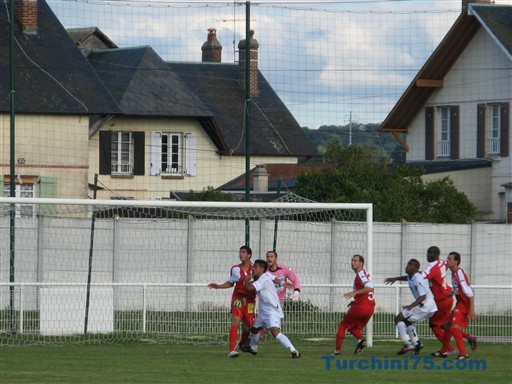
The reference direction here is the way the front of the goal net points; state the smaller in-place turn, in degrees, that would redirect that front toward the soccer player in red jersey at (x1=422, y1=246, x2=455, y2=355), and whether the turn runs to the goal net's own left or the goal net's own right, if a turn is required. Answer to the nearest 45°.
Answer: approximately 45° to the goal net's own left

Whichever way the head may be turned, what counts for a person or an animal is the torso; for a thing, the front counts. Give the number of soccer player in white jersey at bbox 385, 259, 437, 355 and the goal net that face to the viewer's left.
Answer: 1

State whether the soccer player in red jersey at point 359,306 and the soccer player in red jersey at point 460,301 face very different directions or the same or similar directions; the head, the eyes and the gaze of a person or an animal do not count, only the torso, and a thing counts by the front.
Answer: same or similar directions

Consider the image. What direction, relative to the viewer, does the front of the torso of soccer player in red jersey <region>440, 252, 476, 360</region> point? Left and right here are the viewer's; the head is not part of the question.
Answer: facing to the left of the viewer

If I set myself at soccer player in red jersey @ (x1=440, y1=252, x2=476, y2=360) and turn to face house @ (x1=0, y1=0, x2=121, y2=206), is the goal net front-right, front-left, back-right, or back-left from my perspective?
front-left

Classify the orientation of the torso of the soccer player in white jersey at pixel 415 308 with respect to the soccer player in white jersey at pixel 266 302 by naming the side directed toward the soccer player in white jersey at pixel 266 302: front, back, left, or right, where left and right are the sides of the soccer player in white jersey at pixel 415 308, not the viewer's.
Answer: front

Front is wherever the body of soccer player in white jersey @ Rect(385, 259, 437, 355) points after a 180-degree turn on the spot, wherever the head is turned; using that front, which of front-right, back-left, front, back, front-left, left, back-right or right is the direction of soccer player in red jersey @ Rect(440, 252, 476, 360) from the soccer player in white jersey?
front

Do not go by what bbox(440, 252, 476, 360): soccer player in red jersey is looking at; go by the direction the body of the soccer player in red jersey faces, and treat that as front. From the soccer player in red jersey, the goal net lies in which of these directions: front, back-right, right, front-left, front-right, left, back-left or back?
front-right

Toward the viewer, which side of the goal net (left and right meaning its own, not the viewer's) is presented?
front

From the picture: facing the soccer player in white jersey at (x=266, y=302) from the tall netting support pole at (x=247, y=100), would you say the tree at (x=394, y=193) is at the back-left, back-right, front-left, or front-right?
back-left

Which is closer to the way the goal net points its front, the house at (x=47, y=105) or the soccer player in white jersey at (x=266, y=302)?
the soccer player in white jersey

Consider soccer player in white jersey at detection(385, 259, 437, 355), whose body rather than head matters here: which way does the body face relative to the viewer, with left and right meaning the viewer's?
facing to the left of the viewer

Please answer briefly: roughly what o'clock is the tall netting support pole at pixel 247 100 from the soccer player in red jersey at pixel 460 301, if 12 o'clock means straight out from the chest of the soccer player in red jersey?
The tall netting support pole is roughly at 2 o'clock from the soccer player in red jersey.
